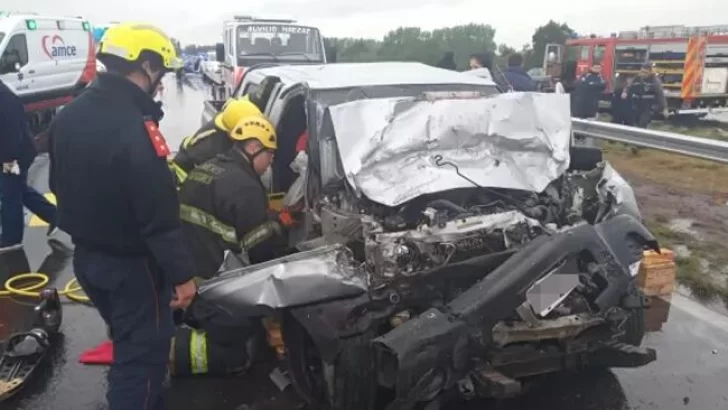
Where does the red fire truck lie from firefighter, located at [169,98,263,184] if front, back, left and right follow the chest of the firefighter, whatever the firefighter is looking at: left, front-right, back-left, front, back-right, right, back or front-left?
front-left

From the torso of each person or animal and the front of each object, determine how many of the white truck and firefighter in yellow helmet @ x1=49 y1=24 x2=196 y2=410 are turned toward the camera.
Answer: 1

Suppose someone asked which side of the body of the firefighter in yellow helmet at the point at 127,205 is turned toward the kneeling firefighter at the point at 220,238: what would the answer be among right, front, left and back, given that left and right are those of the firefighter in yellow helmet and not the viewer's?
front

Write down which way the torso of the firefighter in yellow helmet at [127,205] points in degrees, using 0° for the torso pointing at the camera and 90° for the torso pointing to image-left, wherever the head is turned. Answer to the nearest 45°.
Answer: approximately 225°

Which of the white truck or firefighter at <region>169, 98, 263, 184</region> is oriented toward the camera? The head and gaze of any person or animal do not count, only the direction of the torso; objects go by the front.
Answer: the white truck

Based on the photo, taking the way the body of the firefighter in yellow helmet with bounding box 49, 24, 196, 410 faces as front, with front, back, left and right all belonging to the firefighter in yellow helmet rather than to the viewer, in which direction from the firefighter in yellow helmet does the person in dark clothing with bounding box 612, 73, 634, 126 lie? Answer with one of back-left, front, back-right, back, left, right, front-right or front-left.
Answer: front

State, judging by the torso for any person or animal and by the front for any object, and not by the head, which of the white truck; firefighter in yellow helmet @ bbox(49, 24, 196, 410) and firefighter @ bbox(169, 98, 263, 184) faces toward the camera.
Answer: the white truck

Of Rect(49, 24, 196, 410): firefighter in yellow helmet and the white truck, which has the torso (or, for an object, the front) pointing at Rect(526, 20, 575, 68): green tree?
the firefighter in yellow helmet

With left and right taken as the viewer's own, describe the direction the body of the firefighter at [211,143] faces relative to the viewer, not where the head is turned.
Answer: facing to the right of the viewer

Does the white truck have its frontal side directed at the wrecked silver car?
yes

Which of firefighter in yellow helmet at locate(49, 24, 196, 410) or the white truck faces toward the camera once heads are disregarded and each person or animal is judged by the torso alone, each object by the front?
the white truck

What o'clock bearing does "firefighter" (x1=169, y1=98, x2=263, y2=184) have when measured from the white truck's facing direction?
The firefighter is roughly at 12 o'clock from the white truck.

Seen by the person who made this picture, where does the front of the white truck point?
facing the viewer

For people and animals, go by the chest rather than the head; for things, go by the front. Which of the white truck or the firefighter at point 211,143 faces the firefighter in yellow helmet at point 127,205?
the white truck

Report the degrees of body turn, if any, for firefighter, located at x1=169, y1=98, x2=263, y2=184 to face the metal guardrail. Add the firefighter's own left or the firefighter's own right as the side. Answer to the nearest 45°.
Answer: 0° — they already face it

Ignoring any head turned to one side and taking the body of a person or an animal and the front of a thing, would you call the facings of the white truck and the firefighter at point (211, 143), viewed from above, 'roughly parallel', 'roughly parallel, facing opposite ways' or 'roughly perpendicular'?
roughly perpendicular
